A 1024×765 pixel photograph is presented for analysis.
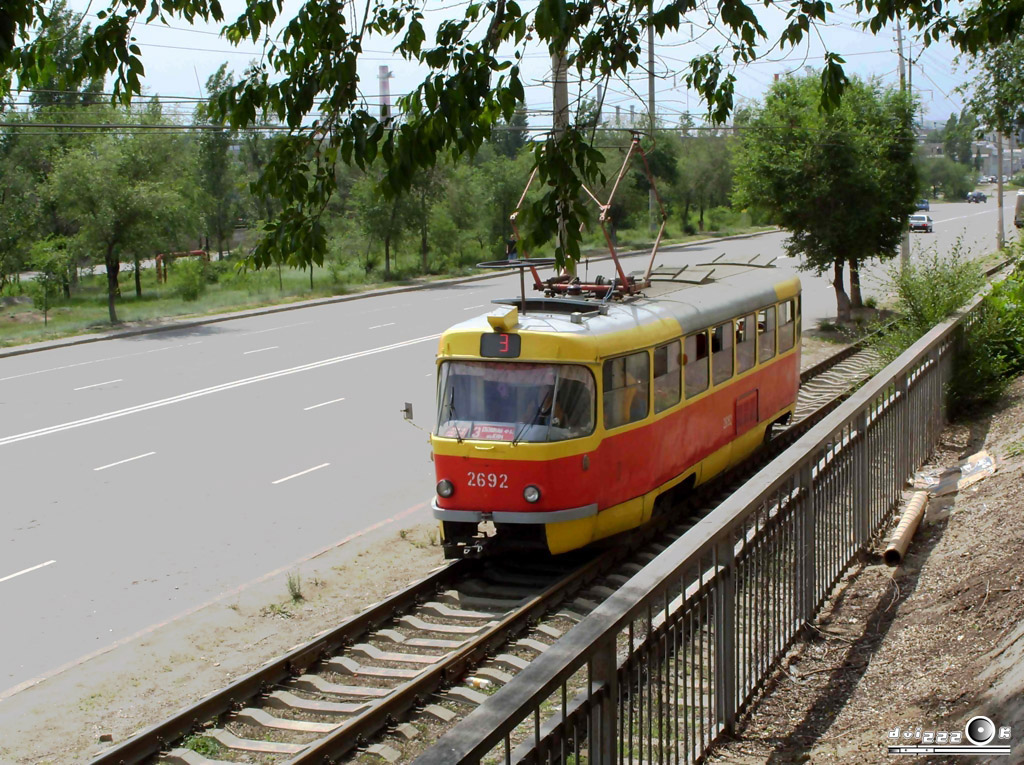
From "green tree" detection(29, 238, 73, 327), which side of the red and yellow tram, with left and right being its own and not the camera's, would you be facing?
right

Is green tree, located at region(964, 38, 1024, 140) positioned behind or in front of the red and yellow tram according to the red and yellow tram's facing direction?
behind

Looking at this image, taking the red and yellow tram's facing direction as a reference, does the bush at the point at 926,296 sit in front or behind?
behind

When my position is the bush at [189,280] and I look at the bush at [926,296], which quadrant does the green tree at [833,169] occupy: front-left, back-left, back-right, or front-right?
front-left

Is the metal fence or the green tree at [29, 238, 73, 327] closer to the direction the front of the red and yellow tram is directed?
the metal fence

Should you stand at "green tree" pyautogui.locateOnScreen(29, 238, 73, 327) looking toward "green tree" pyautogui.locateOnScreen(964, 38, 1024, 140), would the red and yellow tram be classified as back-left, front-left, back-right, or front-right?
front-right
